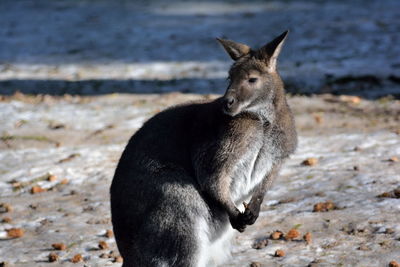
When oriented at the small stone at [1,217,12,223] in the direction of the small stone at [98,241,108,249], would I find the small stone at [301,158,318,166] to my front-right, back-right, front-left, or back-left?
front-left

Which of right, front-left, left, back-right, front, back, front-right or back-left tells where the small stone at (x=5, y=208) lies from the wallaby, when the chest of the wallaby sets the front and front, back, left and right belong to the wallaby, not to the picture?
back

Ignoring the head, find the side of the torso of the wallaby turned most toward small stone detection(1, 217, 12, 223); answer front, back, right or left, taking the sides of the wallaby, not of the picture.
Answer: back

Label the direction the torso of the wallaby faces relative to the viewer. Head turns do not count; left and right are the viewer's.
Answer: facing the viewer and to the right of the viewer

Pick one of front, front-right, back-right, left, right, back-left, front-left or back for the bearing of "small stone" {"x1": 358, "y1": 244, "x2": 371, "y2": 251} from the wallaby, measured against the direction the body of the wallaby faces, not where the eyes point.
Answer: front-left
